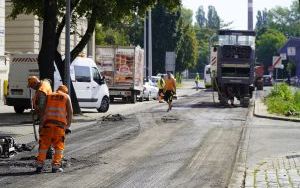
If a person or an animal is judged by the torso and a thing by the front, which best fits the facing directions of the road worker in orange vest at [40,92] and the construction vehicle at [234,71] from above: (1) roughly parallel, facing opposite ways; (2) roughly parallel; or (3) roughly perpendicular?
roughly perpendicular

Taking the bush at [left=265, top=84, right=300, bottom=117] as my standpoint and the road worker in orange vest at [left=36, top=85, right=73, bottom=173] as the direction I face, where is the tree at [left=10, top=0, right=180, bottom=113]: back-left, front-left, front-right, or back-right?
front-right

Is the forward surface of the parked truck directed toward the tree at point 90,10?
no

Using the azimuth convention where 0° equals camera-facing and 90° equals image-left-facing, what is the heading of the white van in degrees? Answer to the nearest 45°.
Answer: approximately 225°

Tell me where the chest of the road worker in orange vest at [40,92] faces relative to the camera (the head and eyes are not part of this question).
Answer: to the viewer's left

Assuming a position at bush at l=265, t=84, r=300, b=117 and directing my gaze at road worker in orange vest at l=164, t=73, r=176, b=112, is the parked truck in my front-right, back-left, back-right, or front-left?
front-right
